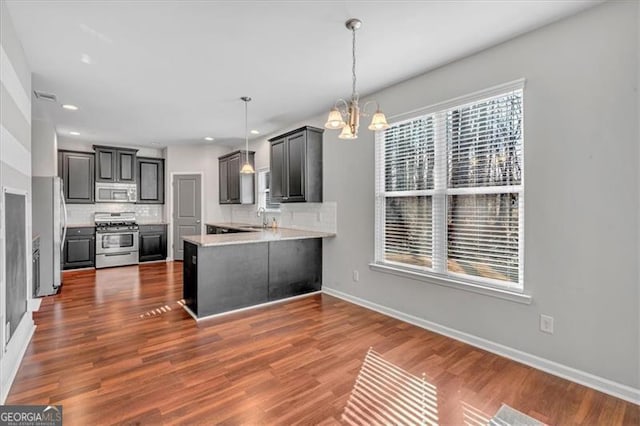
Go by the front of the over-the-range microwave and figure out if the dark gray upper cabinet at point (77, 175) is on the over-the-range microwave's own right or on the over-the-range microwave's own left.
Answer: on the over-the-range microwave's own right

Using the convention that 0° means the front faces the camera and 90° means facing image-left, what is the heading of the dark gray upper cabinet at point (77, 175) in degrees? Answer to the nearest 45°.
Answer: approximately 0°

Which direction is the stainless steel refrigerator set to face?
to the viewer's right

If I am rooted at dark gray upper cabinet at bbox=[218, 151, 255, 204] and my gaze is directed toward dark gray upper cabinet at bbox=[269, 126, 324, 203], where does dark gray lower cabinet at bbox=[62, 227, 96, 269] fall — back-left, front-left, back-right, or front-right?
back-right

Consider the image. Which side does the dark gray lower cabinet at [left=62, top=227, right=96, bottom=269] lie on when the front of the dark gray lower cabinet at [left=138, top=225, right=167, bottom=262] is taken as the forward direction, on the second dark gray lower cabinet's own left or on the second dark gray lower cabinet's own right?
on the second dark gray lower cabinet's own right

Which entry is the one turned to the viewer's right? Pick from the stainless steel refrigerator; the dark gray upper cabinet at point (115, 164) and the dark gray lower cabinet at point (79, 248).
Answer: the stainless steel refrigerator

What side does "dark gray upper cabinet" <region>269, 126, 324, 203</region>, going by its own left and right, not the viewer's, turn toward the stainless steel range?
right

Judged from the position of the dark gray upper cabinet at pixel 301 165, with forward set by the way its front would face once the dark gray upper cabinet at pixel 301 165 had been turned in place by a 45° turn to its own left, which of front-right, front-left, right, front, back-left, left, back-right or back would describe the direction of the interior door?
back-right

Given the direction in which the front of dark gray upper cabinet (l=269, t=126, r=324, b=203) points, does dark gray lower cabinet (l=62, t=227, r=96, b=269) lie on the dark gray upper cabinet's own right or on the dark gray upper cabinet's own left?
on the dark gray upper cabinet's own right

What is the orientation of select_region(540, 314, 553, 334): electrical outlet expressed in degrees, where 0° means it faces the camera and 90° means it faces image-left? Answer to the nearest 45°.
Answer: approximately 45°

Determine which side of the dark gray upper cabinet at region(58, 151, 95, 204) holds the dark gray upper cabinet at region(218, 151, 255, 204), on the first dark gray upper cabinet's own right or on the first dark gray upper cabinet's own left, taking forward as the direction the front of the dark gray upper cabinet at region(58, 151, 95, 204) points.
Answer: on the first dark gray upper cabinet's own left
